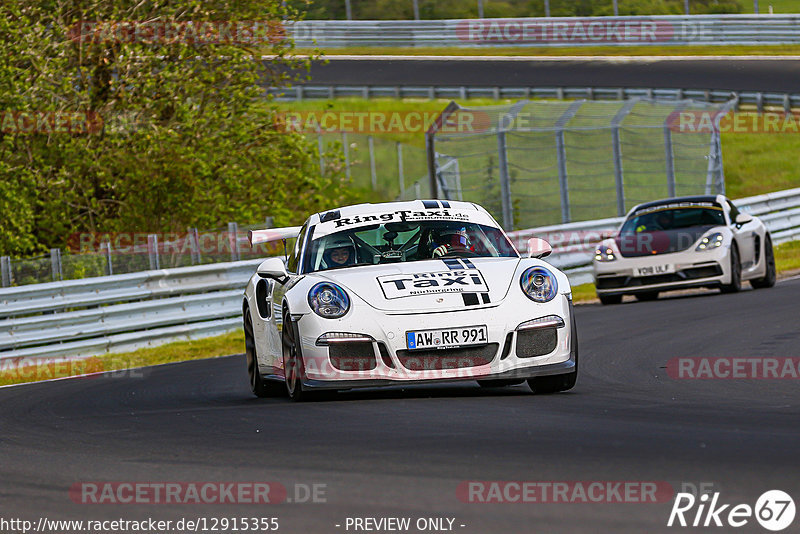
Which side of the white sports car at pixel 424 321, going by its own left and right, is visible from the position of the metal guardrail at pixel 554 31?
back

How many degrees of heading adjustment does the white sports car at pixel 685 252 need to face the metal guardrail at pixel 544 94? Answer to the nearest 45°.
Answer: approximately 180°

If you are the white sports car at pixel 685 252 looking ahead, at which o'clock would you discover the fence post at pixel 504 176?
The fence post is roughly at 5 o'clock from the white sports car.

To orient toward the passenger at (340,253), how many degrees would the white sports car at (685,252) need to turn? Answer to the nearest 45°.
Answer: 0° — it already faces them

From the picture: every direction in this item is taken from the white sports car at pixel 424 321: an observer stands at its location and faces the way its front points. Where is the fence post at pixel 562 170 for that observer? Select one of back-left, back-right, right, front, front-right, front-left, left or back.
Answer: back

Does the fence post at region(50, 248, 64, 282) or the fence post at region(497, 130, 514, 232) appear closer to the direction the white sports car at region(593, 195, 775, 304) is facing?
the fence post at region(50, 248, 64, 282)

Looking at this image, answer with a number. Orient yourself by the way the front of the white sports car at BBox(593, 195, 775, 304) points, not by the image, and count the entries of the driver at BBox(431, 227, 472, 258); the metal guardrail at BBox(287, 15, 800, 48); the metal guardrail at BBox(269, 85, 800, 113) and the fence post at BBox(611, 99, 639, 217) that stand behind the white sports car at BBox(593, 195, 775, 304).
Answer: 3

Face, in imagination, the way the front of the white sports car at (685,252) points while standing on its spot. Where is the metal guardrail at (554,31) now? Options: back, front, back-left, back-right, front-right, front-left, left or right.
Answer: back
